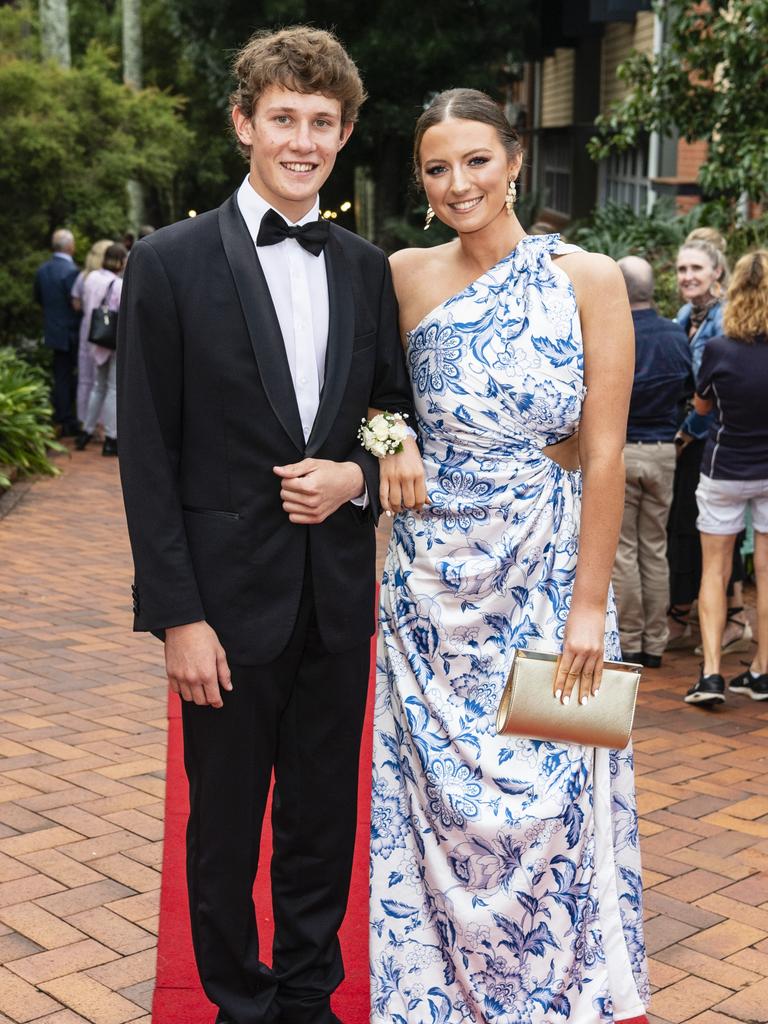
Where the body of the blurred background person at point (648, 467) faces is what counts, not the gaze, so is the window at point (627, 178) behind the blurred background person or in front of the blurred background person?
in front

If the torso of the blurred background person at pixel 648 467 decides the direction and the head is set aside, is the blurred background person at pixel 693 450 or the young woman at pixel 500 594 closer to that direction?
the blurred background person

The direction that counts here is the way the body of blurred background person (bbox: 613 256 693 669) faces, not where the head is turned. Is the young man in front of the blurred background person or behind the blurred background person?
behind

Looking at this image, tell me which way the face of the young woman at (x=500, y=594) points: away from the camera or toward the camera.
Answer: toward the camera

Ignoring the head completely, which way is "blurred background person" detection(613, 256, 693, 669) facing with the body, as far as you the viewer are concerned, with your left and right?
facing away from the viewer

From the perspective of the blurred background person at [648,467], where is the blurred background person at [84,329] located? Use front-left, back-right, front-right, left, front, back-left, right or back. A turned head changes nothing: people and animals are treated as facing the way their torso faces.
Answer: front-left

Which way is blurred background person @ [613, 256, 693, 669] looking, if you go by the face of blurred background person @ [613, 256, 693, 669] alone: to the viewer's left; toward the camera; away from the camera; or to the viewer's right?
away from the camera

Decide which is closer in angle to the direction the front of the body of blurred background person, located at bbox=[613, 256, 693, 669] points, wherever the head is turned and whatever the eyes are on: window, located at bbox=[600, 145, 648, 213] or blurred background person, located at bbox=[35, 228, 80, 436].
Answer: the window

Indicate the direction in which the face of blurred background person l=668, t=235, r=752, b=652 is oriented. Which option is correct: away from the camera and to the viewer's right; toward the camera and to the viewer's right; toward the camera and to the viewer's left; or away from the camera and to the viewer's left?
toward the camera and to the viewer's left

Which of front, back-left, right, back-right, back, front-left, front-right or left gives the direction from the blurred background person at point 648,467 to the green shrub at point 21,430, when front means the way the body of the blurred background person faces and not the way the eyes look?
front-left

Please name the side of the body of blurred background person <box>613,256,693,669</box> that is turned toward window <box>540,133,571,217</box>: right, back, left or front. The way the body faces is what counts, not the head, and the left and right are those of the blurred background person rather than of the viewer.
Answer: front
